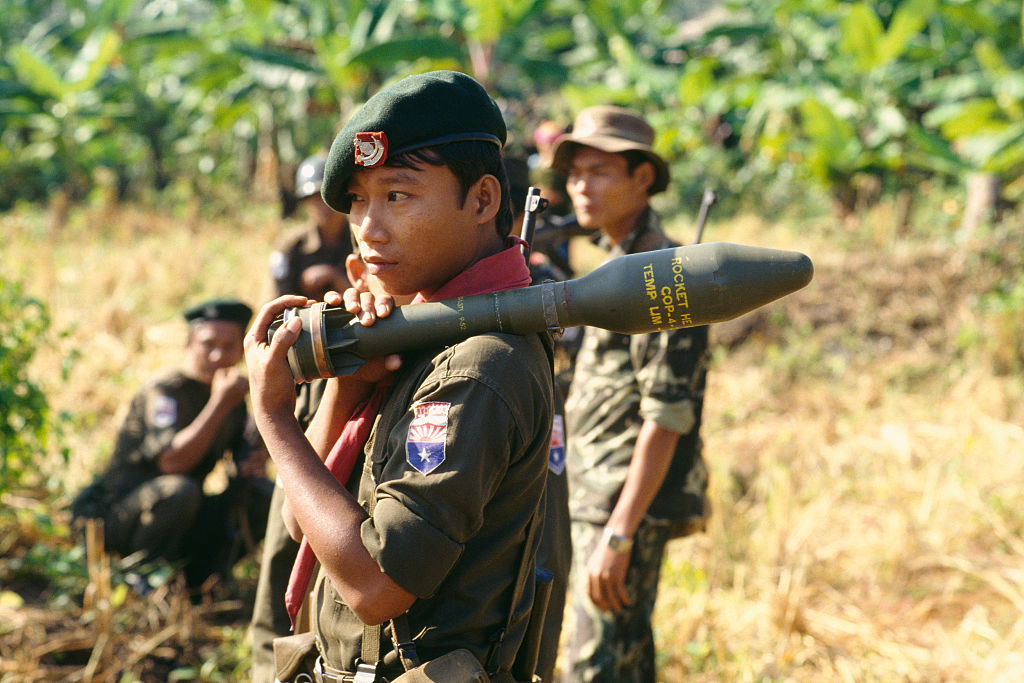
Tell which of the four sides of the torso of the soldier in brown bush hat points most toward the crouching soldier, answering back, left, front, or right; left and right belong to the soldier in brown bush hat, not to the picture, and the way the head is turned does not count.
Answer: right

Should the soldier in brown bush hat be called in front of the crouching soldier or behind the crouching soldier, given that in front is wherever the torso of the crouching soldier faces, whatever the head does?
in front

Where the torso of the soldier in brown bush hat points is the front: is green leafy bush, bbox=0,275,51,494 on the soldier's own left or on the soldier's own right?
on the soldier's own right

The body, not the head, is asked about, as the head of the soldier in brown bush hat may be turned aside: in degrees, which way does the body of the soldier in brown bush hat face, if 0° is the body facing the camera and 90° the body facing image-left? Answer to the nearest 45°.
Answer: approximately 45°

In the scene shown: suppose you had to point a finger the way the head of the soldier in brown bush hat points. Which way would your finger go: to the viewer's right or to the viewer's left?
to the viewer's left
